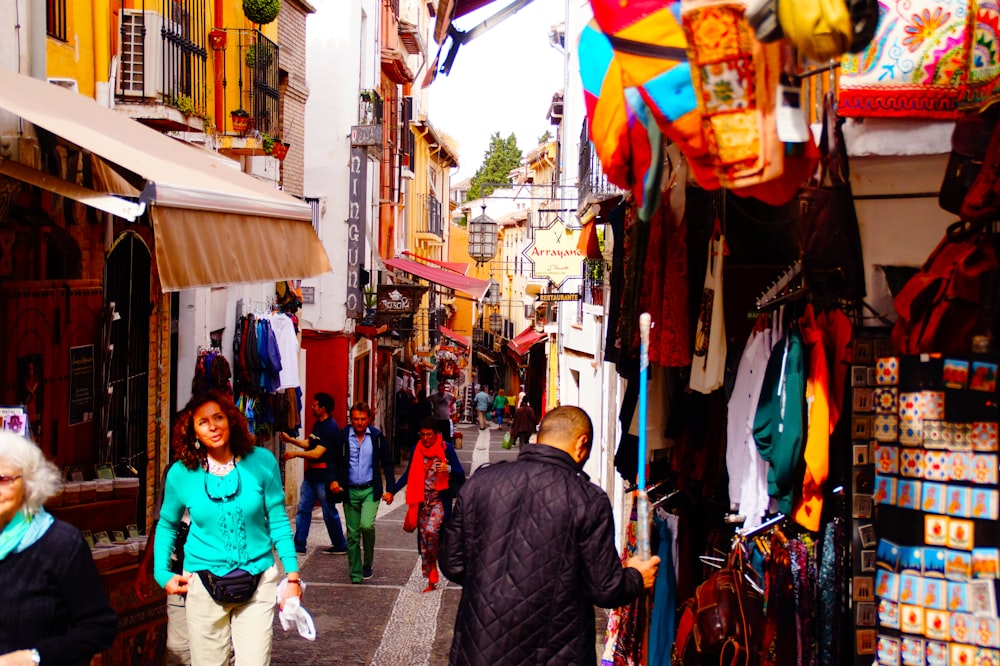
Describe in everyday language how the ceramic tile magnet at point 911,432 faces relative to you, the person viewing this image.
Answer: facing the viewer

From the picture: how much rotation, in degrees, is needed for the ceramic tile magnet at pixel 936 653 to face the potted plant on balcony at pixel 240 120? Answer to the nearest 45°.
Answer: approximately 135° to its right

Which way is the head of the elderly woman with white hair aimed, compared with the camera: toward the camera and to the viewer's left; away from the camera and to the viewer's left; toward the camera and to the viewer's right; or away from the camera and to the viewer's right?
toward the camera and to the viewer's left

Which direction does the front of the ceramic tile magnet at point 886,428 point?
toward the camera

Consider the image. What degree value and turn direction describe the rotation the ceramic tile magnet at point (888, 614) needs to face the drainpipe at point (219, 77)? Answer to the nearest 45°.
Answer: approximately 135° to its right

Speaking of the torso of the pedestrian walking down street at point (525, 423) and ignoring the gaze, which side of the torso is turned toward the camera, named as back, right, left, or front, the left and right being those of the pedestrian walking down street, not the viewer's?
back

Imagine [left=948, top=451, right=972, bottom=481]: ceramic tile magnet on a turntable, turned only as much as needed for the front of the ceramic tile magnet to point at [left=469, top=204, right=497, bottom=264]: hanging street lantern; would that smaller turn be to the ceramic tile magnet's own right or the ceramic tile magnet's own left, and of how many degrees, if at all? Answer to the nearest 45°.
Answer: approximately 135° to the ceramic tile magnet's own right

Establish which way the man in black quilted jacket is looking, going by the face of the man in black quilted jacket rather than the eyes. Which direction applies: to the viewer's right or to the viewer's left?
to the viewer's right

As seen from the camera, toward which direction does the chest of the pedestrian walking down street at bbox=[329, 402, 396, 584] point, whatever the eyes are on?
toward the camera

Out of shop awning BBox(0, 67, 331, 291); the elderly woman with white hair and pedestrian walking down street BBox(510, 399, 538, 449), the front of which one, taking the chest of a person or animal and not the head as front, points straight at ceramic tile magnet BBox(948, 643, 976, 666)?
the shop awning

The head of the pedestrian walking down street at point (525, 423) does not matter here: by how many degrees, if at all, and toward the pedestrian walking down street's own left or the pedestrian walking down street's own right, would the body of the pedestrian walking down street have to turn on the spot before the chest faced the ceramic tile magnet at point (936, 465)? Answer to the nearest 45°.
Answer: approximately 180°

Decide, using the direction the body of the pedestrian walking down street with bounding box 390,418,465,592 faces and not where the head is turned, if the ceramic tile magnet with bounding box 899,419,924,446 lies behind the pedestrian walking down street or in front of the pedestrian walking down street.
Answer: in front
